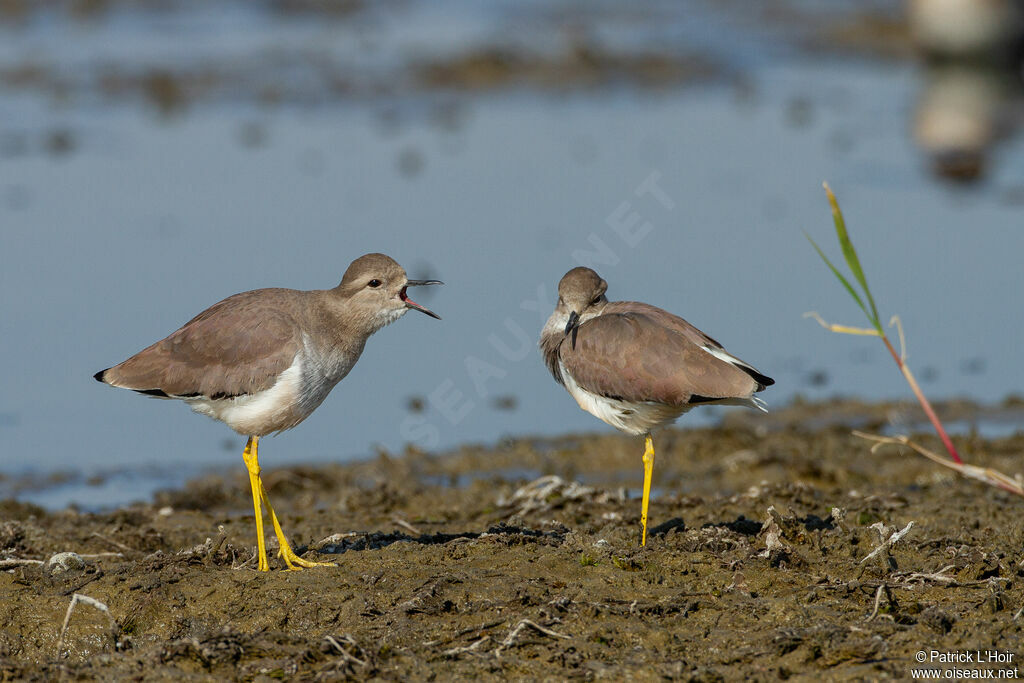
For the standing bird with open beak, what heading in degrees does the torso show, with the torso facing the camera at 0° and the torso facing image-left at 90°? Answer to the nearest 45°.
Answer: approximately 270°

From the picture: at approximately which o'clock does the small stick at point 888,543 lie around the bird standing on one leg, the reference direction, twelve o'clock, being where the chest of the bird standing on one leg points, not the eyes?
The small stick is roughly at 7 o'clock from the bird standing on one leg.

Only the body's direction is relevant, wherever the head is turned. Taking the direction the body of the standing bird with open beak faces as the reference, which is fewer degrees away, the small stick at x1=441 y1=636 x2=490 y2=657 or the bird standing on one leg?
the bird standing on one leg

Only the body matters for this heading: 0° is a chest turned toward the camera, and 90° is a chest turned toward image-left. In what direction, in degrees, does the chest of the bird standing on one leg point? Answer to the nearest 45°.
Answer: approximately 90°

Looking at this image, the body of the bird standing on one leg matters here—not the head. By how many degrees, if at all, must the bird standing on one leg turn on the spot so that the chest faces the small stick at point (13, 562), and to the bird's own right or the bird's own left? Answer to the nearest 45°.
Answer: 0° — it already faces it

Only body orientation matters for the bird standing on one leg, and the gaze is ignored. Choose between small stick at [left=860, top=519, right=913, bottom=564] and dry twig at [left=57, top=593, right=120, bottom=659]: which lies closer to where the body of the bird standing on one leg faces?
the dry twig

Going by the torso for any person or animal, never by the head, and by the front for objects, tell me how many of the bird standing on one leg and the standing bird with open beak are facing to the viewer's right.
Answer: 1

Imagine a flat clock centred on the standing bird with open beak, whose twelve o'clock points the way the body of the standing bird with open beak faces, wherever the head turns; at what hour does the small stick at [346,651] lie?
The small stick is roughly at 3 o'clock from the standing bird with open beak.

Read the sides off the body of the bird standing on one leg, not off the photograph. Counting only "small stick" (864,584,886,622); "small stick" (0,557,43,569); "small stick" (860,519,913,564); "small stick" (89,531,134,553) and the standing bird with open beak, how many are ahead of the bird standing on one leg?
3

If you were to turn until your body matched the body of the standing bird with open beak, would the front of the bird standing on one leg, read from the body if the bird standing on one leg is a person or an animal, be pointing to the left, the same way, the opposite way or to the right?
the opposite way

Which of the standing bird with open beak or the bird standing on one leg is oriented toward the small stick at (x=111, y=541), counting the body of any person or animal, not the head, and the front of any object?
the bird standing on one leg

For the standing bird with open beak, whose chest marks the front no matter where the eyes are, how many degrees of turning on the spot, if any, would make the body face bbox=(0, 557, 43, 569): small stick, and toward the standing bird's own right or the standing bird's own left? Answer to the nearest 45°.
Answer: approximately 180°
